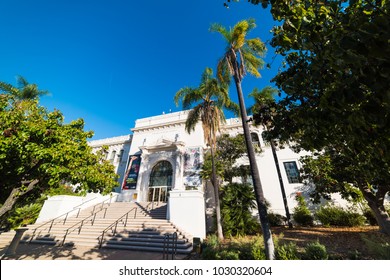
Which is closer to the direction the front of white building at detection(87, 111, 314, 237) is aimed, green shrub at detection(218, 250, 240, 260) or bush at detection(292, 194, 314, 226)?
the green shrub

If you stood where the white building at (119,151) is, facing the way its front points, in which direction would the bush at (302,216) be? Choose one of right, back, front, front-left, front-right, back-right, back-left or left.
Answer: left

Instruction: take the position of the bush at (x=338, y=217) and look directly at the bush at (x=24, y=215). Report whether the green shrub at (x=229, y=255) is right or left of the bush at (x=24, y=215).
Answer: left

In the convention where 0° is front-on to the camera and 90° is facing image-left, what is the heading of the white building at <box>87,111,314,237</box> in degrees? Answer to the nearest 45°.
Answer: approximately 45°

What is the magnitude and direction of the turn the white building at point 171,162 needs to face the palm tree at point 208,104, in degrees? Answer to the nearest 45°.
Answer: approximately 90° to its left

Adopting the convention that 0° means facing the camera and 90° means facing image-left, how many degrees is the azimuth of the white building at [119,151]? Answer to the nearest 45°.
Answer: approximately 45°

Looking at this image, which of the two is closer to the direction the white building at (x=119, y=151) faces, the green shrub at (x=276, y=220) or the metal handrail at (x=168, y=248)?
the metal handrail

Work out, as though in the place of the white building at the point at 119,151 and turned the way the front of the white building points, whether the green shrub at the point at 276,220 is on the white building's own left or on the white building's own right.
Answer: on the white building's own left
